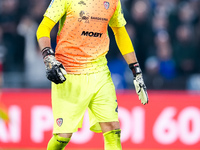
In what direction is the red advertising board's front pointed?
toward the camera

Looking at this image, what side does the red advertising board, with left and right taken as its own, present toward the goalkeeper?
front
